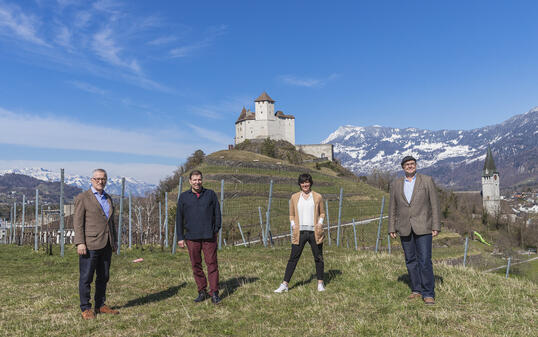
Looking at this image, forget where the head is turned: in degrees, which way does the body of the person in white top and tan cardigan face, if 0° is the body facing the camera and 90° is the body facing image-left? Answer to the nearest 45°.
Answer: approximately 0°

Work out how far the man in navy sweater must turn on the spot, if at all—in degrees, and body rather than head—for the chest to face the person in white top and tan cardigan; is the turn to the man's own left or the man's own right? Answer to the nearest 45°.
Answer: approximately 90° to the man's own left

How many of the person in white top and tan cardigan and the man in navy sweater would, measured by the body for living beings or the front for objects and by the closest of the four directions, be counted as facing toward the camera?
2

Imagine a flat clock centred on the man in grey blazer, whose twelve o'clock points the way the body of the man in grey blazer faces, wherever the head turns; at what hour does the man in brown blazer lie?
The man in brown blazer is roughly at 2 o'clock from the man in grey blazer.

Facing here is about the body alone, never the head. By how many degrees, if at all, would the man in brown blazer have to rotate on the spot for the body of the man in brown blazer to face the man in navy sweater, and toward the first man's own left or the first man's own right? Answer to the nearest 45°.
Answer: approximately 45° to the first man's own left

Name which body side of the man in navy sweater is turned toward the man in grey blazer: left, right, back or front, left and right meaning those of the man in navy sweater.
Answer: left
